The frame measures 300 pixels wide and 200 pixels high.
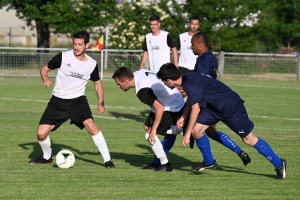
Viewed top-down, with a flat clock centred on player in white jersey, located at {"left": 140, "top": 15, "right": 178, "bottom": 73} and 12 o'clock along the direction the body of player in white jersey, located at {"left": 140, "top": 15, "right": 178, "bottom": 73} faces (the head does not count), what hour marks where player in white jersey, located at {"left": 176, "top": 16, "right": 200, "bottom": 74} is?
player in white jersey, located at {"left": 176, "top": 16, "right": 200, "bottom": 74} is roughly at 9 o'clock from player in white jersey, located at {"left": 140, "top": 15, "right": 178, "bottom": 73}.

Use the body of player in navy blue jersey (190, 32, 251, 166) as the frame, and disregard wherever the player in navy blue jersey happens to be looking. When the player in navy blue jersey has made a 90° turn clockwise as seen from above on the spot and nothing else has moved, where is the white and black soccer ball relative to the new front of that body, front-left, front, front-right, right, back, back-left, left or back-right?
left

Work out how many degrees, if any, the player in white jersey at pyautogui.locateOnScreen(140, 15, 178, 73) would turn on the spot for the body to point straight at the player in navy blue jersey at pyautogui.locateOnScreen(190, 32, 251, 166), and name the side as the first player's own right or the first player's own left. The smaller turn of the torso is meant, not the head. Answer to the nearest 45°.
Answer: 0° — they already face them

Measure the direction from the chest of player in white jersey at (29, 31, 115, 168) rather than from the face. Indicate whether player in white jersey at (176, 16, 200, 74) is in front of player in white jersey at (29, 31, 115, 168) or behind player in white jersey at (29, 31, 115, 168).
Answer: behind

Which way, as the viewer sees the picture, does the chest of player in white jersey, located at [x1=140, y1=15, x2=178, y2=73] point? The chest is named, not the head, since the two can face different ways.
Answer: toward the camera

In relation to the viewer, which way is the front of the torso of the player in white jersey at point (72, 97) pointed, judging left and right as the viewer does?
facing the viewer

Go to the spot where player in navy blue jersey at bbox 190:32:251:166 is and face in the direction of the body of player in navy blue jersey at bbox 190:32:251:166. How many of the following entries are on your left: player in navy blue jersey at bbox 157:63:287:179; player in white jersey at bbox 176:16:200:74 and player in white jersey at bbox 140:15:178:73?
1

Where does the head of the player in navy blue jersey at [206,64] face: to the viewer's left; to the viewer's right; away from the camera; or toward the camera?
to the viewer's left

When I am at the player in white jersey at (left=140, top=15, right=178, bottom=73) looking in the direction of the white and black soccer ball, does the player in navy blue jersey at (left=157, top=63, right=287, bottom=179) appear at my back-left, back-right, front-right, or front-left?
front-left

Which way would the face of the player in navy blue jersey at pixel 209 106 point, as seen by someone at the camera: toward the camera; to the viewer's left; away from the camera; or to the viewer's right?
to the viewer's left

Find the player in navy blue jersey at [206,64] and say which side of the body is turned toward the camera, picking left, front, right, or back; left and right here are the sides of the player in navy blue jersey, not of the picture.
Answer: left

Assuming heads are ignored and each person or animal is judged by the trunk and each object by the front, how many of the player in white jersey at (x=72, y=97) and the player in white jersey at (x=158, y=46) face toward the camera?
2

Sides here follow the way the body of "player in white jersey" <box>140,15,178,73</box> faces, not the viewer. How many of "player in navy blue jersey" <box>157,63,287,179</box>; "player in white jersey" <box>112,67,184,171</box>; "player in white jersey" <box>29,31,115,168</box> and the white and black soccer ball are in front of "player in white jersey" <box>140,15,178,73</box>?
4

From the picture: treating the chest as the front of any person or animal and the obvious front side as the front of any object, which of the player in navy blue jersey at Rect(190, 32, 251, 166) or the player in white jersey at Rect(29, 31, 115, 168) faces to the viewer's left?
the player in navy blue jersey

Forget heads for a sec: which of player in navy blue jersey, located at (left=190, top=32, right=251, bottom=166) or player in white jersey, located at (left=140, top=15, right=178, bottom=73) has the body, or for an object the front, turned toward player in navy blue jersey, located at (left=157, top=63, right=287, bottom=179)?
the player in white jersey

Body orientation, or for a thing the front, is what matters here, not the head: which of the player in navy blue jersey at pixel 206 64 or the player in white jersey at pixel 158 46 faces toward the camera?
the player in white jersey

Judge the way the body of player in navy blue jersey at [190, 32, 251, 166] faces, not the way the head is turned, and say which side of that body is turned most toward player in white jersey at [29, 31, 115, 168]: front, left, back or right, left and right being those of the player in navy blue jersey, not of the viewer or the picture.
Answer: front

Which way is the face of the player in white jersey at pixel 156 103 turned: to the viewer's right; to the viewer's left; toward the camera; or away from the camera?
to the viewer's left

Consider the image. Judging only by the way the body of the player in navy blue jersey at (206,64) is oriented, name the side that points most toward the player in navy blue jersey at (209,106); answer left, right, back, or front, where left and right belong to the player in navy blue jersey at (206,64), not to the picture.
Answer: left
